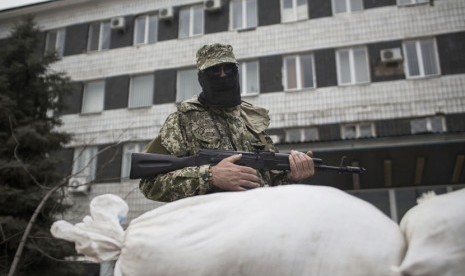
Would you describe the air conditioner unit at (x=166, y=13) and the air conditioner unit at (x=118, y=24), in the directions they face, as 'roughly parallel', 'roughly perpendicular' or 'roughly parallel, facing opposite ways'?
roughly parallel

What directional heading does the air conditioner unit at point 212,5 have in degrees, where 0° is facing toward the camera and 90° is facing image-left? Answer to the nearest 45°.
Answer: approximately 45°

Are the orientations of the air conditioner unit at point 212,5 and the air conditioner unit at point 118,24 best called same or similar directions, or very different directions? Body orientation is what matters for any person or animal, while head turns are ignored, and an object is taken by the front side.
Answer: same or similar directions

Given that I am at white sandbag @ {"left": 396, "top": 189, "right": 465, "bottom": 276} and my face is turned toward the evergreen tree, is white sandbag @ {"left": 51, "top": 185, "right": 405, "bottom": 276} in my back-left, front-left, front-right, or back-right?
front-left

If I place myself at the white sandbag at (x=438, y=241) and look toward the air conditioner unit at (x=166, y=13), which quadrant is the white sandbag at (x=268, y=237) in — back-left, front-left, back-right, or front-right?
front-left

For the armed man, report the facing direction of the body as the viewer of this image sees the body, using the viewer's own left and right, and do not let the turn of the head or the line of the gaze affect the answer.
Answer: facing the viewer

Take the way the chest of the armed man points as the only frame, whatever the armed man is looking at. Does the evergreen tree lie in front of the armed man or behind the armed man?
behind

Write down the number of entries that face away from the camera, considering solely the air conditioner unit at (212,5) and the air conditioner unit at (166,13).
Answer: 0

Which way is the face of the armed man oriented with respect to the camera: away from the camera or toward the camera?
toward the camera

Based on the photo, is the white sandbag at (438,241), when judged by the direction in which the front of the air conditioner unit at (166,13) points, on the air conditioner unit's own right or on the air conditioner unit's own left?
on the air conditioner unit's own left

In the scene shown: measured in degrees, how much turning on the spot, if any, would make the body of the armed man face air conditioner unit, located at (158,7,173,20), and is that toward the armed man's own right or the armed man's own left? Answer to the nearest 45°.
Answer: approximately 180°

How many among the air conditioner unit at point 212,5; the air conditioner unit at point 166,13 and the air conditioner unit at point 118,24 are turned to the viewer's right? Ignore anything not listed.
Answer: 0

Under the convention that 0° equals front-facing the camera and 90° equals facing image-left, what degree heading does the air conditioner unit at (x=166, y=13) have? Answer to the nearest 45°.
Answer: approximately 45°

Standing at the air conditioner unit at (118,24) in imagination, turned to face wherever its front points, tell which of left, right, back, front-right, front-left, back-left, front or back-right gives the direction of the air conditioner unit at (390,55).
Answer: left

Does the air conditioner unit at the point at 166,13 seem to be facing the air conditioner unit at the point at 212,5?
no

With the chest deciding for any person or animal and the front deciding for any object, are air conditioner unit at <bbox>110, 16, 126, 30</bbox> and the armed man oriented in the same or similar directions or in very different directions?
same or similar directions

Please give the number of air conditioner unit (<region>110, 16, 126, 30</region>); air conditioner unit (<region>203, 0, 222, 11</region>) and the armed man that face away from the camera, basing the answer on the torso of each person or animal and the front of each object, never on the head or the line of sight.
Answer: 0
